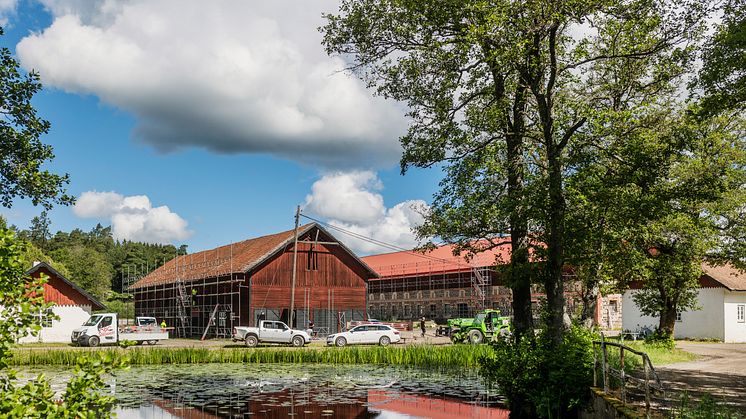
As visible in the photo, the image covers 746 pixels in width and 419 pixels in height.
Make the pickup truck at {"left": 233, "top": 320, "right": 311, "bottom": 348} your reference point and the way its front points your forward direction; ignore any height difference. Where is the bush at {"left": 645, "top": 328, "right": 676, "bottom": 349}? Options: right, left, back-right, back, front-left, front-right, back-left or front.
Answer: front-right

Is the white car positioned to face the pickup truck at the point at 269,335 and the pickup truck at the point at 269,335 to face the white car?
yes

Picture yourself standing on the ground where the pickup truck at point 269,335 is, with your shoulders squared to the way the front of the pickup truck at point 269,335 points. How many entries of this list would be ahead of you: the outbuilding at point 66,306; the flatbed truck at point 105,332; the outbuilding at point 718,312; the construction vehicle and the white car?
3

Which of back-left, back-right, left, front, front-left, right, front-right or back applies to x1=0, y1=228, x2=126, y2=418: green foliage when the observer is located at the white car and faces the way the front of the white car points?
left

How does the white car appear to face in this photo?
to the viewer's left

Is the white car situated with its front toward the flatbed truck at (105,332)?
yes

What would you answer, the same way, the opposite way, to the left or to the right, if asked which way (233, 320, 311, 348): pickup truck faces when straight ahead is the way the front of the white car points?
the opposite way

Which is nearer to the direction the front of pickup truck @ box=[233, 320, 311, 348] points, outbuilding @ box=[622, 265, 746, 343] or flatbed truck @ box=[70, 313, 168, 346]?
the outbuilding

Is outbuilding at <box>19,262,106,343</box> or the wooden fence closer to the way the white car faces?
the outbuilding
